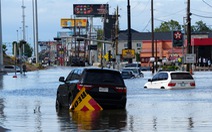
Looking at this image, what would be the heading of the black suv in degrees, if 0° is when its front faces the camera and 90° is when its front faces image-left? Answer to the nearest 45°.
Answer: approximately 135°
